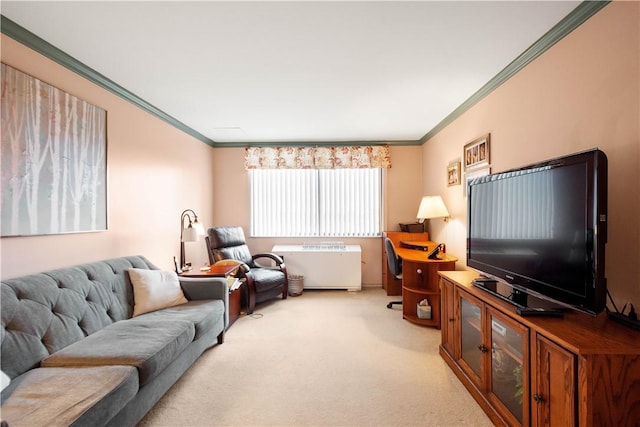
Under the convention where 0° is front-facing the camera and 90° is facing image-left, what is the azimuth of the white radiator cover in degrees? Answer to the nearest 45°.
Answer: approximately 0°

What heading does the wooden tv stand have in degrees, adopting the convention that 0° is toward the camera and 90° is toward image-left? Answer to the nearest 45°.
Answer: approximately 45°

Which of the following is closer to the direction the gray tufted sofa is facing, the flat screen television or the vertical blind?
the flat screen television

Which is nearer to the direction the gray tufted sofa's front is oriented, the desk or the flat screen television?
the flat screen television

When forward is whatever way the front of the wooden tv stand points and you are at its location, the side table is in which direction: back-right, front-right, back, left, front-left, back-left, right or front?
front-right

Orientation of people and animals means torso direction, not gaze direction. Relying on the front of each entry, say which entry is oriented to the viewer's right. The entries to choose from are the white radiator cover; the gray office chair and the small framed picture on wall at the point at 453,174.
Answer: the gray office chair

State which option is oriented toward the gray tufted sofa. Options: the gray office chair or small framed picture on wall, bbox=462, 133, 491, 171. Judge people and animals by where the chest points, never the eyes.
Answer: the small framed picture on wall

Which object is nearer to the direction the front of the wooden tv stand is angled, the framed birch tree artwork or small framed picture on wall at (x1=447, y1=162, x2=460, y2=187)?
the framed birch tree artwork

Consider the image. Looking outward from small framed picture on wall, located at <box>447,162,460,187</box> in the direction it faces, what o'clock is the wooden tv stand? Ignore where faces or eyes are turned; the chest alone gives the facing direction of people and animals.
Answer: The wooden tv stand is roughly at 10 o'clock from the small framed picture on wall.

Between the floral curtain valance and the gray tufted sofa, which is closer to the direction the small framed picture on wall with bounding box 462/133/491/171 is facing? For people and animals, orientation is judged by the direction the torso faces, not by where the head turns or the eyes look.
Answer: the gray tufted sofa

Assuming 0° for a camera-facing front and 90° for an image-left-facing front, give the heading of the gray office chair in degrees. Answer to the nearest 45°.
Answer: approximately 270°
